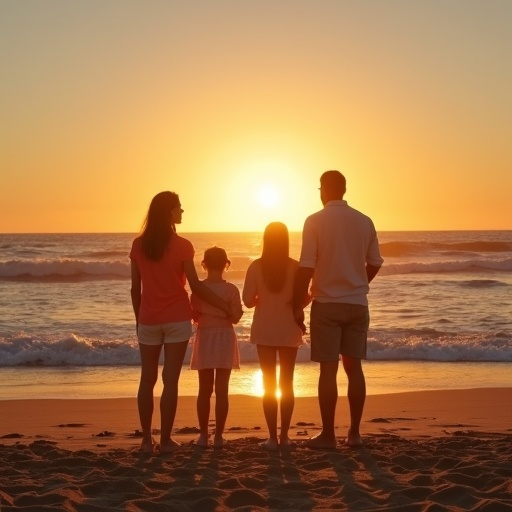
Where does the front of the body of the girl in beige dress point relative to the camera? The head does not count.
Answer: away from the camera

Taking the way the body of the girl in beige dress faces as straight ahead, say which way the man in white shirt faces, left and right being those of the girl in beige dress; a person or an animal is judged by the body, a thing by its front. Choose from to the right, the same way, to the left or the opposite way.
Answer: the same way

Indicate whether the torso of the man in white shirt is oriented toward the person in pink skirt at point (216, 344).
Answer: no

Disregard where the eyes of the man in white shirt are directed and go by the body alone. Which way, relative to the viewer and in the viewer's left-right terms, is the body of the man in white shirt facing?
facing away from the viewer

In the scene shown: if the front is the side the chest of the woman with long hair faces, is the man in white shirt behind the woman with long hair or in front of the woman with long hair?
in front

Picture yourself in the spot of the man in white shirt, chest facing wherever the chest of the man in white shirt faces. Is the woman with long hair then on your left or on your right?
on your left

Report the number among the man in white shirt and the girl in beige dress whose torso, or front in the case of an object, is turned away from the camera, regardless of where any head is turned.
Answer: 2

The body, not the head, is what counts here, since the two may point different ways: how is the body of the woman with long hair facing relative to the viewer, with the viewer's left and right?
facing away from the viewer and to the right of the viewer

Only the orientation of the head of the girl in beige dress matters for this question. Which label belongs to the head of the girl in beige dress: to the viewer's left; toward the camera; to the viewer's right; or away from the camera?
away from the camera

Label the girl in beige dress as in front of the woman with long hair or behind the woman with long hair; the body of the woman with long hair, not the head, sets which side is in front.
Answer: in front

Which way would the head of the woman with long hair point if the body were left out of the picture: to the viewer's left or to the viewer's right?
to the viewer's right
